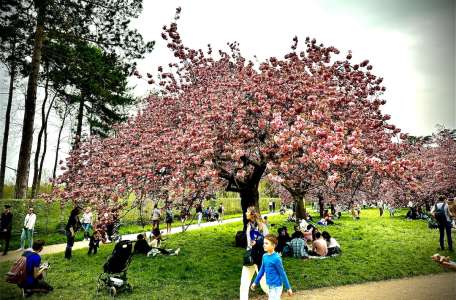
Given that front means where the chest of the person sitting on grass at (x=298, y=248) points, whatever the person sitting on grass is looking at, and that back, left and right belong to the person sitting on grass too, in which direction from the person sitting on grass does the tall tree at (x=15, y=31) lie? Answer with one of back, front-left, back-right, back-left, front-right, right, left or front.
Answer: left

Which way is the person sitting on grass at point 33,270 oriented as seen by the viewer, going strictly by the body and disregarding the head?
to the viewer's right

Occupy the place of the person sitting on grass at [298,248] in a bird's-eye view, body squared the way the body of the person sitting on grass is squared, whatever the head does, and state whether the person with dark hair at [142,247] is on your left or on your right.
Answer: on your left

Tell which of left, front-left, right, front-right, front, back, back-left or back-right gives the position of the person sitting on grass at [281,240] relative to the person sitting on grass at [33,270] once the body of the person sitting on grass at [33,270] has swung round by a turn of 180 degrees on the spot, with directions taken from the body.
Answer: back

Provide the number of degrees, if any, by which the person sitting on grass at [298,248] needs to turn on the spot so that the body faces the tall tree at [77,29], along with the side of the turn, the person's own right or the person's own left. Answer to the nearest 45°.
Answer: approximately 90° to the person's own left

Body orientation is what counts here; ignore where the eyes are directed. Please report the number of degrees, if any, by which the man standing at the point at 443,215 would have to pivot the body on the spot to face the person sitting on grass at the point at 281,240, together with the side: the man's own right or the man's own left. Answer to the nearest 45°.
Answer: approximately 135° to the man's own left

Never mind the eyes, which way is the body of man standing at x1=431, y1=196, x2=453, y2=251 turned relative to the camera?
away from the camera

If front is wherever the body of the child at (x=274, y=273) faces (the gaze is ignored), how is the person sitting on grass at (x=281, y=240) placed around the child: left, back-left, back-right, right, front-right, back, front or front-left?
back-right

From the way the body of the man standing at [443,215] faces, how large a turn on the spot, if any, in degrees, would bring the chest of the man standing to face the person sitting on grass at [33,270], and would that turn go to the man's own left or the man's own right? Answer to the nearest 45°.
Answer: approximately 135° to the man's own left

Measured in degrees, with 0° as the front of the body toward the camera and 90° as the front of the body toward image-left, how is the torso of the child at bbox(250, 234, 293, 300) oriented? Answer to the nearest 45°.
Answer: approximately 45°
